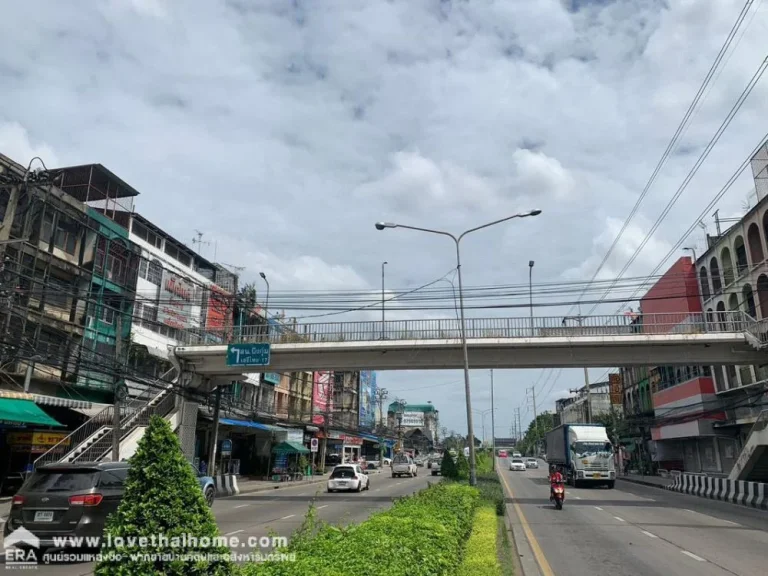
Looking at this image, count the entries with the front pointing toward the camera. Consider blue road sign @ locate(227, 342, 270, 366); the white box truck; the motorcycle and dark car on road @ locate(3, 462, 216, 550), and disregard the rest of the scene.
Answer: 3

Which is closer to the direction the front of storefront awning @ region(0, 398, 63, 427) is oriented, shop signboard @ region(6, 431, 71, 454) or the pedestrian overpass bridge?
the pedestrian overpass bridge

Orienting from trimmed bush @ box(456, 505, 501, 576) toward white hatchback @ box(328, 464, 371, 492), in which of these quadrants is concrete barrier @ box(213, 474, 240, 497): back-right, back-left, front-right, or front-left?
front-left

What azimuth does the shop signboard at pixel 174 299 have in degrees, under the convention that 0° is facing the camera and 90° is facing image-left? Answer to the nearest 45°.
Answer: approximately 315°

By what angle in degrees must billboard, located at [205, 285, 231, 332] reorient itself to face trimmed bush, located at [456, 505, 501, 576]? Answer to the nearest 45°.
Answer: approximately 45° to its right

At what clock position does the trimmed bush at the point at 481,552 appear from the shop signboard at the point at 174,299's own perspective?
The trimmed bush is roughly at 1 o'clock from the shop signboard.

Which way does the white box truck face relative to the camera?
toward the camera

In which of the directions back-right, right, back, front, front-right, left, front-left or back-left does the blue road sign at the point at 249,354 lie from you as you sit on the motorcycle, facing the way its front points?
right

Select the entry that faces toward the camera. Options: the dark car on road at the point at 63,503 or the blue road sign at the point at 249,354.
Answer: the blue road sign

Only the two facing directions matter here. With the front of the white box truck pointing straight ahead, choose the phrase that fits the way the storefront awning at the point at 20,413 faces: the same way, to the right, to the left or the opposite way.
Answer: to the left

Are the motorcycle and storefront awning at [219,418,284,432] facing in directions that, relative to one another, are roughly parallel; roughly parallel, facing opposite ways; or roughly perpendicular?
roughly perpendicular

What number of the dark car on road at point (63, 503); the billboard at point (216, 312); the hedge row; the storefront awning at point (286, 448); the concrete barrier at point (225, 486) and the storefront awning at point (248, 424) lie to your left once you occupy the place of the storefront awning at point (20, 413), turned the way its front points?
4

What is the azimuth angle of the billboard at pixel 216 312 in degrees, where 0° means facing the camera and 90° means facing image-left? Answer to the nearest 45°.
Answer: approximately 315°

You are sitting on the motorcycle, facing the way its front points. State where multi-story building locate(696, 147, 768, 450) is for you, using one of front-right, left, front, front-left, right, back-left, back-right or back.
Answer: back-left

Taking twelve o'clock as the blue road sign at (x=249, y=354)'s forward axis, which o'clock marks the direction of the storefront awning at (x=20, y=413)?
The storefront awning is roughly at 2 o'clock from the blue road sign.

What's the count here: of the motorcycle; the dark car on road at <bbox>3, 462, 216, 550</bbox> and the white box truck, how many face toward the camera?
2

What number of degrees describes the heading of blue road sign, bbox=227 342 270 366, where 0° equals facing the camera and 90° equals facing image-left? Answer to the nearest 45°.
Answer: approximately 0°

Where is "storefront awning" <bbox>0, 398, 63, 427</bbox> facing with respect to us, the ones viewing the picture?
facing the viewer and to the right of the viewer

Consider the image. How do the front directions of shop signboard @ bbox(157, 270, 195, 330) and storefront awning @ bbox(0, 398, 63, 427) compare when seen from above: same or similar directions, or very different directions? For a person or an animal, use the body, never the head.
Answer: same or similar directions

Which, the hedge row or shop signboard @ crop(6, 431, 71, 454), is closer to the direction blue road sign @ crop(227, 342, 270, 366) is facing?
the hedge row

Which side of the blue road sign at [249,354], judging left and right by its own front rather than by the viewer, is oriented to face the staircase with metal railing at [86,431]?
right

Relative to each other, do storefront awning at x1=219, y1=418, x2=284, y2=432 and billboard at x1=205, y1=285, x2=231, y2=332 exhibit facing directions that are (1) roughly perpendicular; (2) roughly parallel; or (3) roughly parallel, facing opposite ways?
roughly parallel

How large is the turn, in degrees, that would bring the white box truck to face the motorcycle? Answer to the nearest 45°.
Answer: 0° — it already faces it
